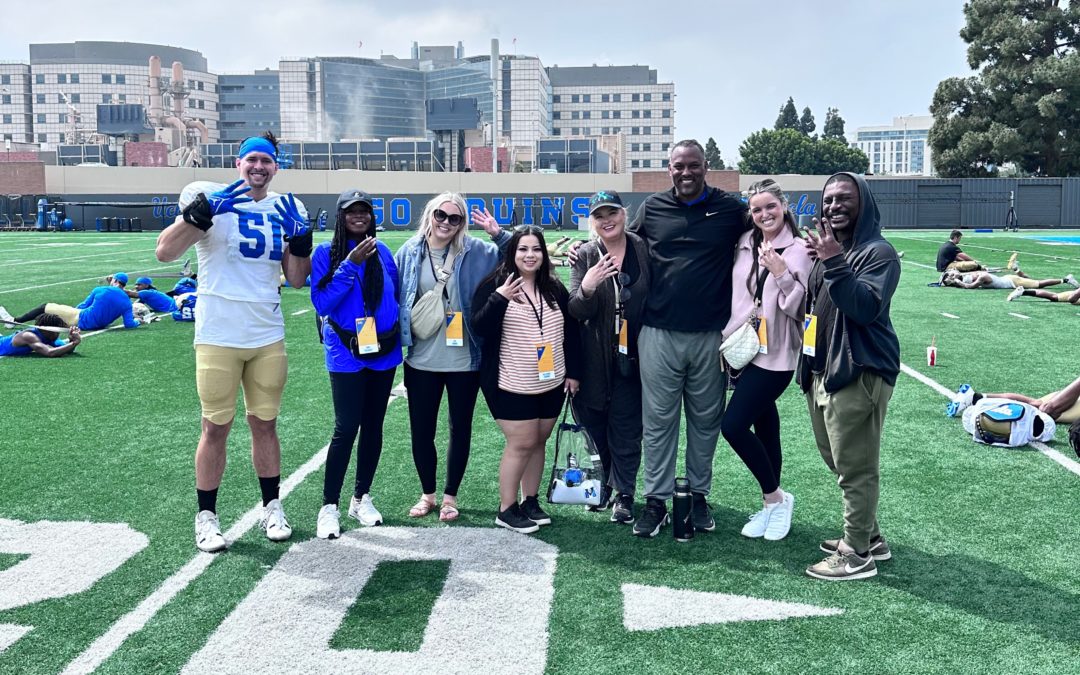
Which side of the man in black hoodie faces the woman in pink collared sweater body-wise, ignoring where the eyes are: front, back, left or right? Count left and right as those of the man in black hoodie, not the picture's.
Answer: right

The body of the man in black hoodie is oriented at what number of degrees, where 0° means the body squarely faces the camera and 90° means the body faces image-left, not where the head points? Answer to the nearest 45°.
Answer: approximately 45°

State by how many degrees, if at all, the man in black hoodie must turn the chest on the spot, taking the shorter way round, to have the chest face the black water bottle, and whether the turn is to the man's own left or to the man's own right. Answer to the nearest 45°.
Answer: approximately 90° to the man's own right

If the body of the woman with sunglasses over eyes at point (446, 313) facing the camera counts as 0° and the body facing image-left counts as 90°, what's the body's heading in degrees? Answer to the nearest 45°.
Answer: approximately 0°
